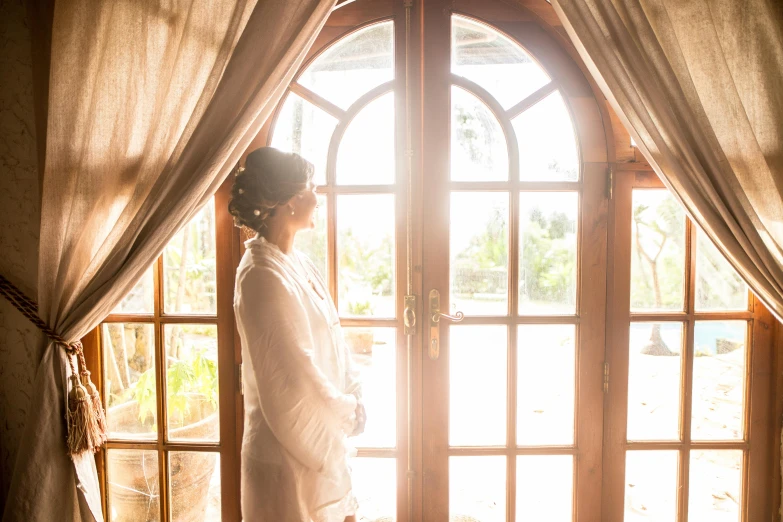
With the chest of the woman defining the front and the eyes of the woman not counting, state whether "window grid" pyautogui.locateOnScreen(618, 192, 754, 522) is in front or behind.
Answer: in front

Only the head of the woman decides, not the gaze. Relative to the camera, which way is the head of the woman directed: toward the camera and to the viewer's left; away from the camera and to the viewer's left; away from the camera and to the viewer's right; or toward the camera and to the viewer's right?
away from the camera and to the viewer's right

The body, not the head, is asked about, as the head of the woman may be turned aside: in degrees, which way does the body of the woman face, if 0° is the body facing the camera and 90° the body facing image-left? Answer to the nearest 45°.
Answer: approximately 270°

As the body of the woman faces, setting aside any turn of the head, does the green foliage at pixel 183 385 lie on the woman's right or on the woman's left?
on the woman's left

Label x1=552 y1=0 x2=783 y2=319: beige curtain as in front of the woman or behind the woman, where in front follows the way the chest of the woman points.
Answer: in front
